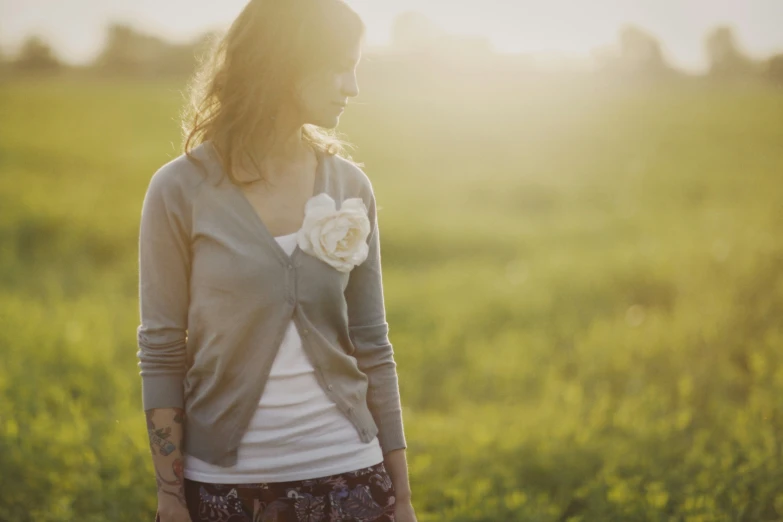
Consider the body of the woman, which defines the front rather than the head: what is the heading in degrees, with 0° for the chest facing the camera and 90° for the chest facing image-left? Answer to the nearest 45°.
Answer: approximately 315°

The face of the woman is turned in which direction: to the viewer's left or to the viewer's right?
to the viewer's right
